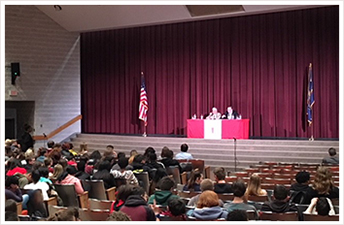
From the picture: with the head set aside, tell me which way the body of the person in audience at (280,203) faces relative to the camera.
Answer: away from the camera

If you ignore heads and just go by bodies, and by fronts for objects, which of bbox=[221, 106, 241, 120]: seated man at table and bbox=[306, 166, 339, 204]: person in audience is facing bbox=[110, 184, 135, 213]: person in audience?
the seated man at table

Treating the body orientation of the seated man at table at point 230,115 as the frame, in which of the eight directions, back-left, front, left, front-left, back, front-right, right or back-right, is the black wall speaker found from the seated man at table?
right

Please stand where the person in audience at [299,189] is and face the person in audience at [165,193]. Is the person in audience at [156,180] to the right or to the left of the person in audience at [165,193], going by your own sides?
right

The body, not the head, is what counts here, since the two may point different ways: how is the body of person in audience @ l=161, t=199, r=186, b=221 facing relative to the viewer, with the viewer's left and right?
facing away from the viewer

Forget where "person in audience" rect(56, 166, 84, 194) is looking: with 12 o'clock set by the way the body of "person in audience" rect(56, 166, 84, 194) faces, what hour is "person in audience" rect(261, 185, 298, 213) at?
"person in audience" rect(261, 185, 298, 213) is roughly at 3 o'clock from "person in audience" rect(56, 166, 84, 194).

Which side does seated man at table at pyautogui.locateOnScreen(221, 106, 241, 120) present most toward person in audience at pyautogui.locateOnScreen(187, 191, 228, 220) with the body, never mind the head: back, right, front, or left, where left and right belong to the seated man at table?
front

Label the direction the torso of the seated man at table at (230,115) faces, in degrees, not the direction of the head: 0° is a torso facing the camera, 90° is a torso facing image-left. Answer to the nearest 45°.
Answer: approximately 0°

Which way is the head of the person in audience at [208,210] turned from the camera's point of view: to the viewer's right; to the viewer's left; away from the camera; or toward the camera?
away from the camera

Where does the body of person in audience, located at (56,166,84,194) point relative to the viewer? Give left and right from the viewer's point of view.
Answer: facing away from the viewer and to the right of the viewer

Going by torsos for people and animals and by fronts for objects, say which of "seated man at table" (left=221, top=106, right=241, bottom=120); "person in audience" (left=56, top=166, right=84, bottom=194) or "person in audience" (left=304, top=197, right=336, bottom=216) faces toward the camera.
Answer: the seated man at table

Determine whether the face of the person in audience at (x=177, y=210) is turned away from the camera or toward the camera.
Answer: away from the camera

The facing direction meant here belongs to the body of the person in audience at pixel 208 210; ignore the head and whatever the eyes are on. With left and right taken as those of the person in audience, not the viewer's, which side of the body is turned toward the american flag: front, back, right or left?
front

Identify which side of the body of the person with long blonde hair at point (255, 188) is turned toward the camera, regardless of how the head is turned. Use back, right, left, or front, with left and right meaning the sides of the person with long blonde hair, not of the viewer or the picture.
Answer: back

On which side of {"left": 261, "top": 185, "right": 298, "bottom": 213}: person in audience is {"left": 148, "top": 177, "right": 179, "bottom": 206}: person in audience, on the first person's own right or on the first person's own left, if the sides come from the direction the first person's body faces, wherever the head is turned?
on the first person's own left

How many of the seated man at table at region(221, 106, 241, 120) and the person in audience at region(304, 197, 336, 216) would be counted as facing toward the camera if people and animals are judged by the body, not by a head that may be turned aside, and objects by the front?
1

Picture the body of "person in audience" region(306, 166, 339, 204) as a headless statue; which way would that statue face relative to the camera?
away from the camera
